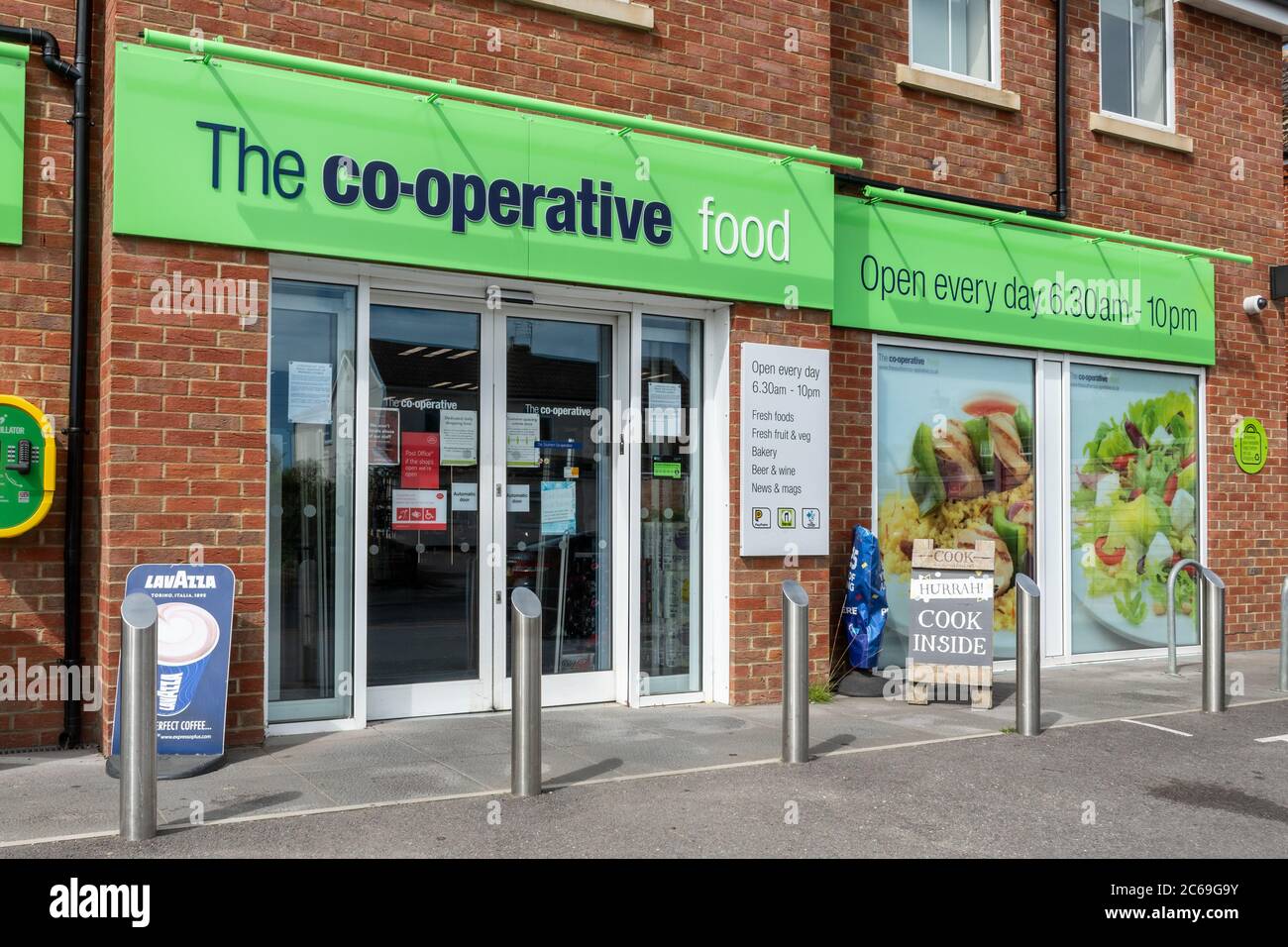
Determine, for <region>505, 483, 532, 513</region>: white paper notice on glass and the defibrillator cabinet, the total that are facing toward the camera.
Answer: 2

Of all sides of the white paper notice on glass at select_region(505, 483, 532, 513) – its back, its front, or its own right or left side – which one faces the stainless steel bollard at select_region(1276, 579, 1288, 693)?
left

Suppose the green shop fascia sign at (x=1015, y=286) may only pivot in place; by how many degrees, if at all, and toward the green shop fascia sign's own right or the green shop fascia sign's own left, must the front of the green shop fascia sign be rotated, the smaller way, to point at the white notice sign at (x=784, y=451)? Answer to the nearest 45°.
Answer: approximately 90° to the green shop fascia sign's own right

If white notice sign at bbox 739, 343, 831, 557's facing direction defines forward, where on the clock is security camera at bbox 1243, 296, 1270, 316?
The security camera is roughly at 9 o'clock from the white notice sign.

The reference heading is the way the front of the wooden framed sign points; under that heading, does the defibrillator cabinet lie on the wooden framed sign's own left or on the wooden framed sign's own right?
on the wooden framed sign's own right

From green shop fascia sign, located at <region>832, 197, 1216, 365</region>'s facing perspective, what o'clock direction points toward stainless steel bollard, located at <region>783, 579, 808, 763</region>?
The stainless steel bollard is roughly at 2 o'clock from the green shop fascia sign.

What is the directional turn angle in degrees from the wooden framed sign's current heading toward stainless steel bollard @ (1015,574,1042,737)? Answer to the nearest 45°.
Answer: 0° — it already faces it

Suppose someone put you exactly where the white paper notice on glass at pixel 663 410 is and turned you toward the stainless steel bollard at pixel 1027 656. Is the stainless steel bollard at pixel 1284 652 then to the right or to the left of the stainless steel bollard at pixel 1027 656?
left

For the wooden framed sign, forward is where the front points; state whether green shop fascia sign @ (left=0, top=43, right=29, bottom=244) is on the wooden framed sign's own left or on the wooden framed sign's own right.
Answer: on the wooden framed sign's own right

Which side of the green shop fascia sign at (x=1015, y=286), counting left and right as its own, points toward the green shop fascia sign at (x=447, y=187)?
right

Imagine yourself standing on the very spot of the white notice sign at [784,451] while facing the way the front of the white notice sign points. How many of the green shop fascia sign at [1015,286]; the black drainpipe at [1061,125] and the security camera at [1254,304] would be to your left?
3
